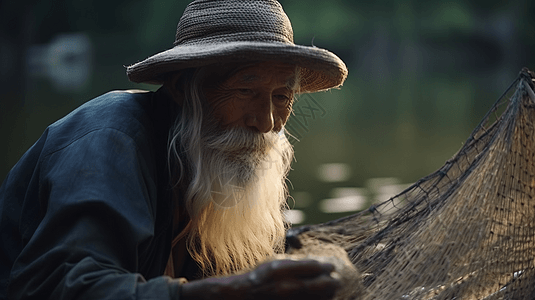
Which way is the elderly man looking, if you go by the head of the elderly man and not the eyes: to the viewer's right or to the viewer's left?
to the viewer's right

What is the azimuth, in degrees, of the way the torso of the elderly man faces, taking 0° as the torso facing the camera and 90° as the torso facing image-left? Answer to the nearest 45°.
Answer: approximately 315°
